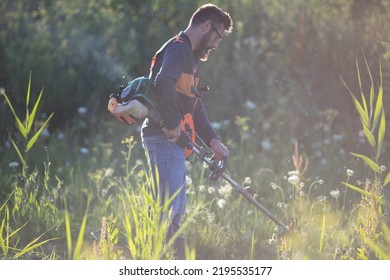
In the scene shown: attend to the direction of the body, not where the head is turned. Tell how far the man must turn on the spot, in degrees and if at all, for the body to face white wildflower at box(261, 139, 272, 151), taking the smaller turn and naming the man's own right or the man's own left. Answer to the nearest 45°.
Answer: approximately 90° to the man's own left

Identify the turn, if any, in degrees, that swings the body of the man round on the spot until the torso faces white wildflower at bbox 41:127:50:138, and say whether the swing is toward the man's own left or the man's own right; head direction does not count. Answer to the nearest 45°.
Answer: approximately 135° to the man's own left

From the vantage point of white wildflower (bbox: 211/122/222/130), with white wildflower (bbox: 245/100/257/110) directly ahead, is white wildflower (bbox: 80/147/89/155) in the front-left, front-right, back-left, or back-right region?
back-left

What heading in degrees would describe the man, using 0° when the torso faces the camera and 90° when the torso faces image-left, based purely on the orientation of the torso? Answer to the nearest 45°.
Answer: approximately 270°

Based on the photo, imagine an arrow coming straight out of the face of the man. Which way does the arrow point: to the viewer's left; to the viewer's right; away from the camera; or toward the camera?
to the viewer's right

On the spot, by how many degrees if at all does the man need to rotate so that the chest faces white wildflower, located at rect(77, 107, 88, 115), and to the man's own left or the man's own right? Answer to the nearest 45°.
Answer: approximately 90° to the man's own left

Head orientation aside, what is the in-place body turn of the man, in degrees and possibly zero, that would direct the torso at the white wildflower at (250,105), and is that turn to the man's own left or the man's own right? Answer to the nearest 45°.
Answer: approximately 90° to the man's own left
